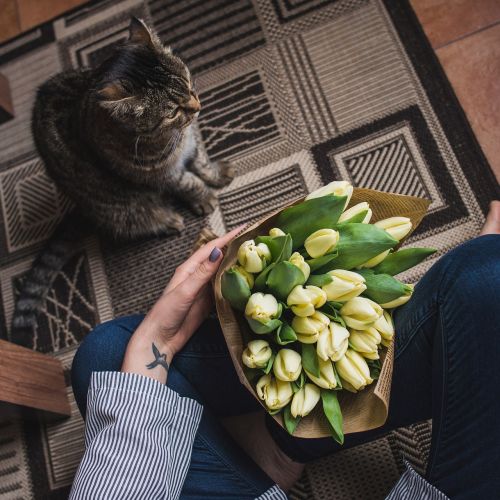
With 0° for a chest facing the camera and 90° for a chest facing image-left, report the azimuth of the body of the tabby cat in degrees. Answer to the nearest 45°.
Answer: approximately 270°
